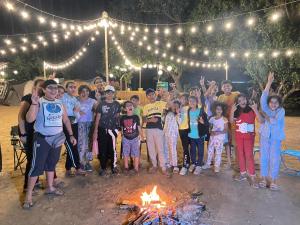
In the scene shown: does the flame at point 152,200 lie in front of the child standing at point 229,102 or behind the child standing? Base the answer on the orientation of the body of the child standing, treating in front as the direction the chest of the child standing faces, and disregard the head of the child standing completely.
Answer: in front

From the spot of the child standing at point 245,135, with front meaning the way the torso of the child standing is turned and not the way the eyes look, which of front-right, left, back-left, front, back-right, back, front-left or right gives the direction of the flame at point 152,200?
front-right

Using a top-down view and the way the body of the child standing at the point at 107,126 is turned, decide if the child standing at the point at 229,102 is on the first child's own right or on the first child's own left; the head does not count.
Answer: on the first child's own left

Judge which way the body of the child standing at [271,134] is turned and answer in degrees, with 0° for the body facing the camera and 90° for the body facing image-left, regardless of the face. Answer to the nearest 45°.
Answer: approximately 0°

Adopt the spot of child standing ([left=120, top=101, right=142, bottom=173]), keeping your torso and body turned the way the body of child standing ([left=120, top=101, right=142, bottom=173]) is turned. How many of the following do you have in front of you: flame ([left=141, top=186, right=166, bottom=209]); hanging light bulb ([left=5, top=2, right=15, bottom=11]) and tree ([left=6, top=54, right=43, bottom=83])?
1

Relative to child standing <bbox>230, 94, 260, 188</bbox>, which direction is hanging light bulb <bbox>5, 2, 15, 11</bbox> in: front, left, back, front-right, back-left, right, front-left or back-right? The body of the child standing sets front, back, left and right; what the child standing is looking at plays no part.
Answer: right

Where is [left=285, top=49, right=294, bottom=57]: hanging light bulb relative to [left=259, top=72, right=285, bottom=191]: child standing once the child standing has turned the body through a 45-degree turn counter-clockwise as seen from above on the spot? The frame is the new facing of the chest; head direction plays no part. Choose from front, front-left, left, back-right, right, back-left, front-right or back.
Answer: back-left

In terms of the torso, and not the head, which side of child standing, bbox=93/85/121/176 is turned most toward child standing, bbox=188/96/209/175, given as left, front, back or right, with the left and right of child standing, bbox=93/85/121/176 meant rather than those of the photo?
left

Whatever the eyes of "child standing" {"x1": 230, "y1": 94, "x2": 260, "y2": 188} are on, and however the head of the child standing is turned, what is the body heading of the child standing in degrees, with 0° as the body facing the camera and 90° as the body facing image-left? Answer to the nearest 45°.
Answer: approximately 0°

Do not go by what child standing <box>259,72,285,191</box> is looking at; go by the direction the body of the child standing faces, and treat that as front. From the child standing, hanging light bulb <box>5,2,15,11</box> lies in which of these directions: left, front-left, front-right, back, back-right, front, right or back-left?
right

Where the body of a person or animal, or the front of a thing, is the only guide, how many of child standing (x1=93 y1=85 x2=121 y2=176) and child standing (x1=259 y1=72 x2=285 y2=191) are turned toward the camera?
2

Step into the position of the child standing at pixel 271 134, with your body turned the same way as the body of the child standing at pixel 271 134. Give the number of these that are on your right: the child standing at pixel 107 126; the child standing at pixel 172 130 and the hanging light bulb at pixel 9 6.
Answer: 3
